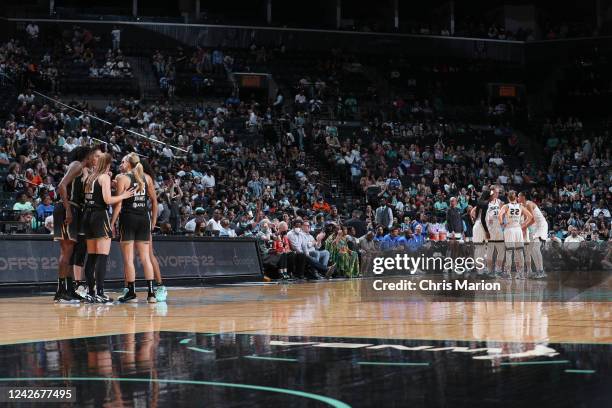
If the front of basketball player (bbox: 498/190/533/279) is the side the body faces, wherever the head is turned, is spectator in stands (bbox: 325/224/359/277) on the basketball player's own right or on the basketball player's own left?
on the basketball player's own left

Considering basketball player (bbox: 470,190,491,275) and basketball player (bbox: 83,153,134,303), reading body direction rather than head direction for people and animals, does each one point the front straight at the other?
no

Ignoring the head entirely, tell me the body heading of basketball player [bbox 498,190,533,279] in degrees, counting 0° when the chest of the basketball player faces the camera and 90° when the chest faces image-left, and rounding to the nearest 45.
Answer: approximately 180°

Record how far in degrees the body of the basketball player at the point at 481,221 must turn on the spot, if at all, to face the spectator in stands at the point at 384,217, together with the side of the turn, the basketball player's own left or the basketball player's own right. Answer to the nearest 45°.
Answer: approximately 90° to the basketball player's own left

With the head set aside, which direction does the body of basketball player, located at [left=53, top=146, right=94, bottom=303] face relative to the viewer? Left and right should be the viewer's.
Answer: facing to the right of the viewer

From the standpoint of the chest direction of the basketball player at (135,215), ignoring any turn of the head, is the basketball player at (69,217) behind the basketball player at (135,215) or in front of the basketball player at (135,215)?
in front

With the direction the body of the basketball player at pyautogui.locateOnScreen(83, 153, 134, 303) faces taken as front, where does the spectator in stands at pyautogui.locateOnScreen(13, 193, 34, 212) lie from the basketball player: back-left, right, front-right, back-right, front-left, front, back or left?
front-left

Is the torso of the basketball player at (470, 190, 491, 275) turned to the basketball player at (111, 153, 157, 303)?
no

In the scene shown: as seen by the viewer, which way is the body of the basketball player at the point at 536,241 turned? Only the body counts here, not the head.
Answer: to the viewer's left

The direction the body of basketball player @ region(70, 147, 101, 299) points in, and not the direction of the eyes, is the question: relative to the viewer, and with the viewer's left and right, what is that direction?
facing the viewer and to the right of the viewer

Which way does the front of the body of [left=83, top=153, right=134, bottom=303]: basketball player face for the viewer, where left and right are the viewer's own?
facing away from the viewer and to the right of the viewer

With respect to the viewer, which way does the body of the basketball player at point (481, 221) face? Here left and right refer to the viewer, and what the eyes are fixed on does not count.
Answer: facing to the right of the viewer

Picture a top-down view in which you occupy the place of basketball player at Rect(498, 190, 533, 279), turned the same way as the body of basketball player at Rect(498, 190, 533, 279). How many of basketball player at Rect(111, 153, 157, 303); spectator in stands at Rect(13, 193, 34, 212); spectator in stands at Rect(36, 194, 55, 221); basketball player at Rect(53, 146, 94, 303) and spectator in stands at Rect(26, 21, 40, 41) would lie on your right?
0

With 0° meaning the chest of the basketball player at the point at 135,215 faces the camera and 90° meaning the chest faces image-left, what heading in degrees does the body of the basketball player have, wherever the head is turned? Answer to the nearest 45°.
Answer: approximately 135°
